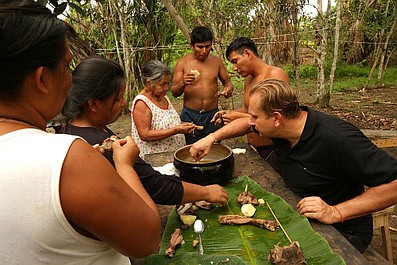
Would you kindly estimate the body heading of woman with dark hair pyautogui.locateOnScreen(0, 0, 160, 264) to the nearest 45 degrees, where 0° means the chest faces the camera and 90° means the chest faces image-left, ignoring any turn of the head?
approximately 225°

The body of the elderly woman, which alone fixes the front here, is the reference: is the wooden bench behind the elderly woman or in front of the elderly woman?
in front

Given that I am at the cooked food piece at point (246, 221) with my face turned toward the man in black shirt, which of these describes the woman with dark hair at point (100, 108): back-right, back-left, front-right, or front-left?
back-left

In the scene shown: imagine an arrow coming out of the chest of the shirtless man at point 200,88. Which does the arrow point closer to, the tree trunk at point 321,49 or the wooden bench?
the wooden bench

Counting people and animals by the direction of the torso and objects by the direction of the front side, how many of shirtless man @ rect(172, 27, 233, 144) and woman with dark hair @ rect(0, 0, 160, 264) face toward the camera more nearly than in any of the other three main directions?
1

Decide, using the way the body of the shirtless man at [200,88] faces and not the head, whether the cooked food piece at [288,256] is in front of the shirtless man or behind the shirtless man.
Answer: in front

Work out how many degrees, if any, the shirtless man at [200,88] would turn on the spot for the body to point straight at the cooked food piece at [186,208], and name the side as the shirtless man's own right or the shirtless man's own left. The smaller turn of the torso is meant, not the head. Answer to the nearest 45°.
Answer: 0° — they already face it

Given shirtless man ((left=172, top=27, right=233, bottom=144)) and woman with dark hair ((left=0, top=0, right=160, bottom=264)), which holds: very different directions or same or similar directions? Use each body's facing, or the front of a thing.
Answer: very different directions

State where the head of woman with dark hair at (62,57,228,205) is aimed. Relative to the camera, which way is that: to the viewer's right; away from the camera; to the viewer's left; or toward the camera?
to the viewer's right

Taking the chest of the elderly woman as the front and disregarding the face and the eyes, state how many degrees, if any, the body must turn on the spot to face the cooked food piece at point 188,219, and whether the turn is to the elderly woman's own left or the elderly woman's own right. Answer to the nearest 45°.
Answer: approximately 45° to the elderly woman's own right

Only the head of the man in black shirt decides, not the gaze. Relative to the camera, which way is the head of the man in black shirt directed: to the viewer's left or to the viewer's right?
to the viewer's left

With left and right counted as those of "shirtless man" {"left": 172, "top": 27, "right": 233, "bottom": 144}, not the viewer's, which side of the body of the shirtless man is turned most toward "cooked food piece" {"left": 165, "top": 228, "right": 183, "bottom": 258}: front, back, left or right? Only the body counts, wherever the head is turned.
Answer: front

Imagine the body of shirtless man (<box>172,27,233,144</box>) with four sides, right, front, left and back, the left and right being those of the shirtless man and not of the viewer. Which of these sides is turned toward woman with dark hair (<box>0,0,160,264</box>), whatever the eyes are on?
front
